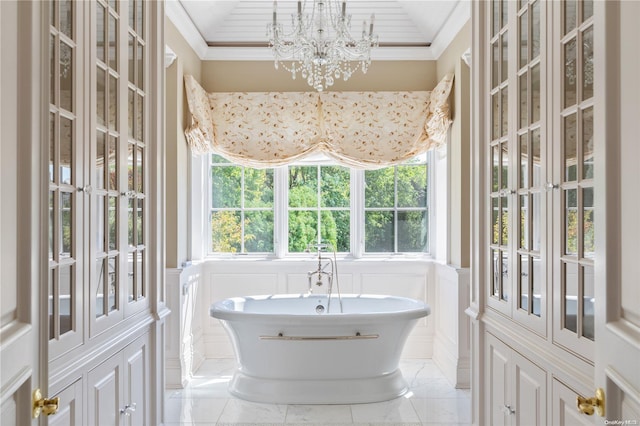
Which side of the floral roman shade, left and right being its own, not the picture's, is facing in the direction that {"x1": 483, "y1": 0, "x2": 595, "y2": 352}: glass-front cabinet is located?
front

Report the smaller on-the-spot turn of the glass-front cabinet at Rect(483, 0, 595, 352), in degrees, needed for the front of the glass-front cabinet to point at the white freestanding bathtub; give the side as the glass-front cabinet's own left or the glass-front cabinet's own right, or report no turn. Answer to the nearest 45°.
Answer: approximately 90° to the glass-front cabinet's own right

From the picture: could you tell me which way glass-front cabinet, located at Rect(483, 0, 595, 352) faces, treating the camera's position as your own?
facing the viewer and to the left of the viewer

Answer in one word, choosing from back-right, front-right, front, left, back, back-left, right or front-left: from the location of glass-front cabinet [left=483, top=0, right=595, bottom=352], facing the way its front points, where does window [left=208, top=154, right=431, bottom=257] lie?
right

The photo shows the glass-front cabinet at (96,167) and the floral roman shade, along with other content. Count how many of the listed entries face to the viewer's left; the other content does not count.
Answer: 0

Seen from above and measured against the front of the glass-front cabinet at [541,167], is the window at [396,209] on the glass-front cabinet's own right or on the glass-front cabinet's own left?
on the glass-front cabinet's own right

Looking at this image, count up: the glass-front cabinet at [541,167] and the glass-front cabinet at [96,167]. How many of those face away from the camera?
0

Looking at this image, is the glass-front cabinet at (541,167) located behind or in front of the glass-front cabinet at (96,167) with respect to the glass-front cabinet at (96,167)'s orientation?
in front

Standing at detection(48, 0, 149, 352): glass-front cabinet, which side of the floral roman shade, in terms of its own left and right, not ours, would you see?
front

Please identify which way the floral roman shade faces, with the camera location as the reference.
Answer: facing the viewer

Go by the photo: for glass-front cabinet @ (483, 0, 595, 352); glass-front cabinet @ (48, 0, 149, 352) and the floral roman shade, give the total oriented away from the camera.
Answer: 0

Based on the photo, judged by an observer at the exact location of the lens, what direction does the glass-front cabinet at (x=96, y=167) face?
facing the viewer and to the right of the viewer

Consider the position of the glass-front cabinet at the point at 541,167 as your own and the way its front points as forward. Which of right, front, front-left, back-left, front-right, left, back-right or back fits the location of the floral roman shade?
right

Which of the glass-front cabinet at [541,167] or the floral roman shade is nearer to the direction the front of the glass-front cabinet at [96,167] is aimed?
the glass-front cabinet
